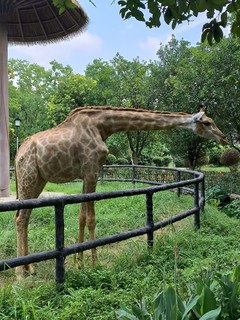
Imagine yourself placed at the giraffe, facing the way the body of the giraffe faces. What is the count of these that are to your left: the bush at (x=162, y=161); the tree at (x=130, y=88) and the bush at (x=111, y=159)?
3

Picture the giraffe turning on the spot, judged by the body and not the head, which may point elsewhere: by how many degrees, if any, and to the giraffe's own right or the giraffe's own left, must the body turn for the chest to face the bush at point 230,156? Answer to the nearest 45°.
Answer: approximately 45° to the giraffe's own left

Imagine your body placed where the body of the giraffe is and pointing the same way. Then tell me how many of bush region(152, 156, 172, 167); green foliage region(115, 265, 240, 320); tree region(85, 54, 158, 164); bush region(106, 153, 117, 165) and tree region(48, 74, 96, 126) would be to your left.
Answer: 4

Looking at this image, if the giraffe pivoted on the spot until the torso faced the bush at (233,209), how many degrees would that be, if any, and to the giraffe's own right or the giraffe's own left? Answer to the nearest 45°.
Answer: approximately 45° to the giraffe's own left

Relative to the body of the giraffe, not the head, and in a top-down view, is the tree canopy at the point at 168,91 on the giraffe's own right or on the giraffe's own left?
on the giraffe's own left

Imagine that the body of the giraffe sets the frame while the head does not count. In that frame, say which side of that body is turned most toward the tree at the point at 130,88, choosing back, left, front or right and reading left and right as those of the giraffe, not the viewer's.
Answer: left

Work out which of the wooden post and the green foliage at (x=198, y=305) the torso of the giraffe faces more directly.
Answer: the green foliage

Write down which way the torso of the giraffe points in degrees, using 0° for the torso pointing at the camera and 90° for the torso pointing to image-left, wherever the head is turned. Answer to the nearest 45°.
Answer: approximately 270°

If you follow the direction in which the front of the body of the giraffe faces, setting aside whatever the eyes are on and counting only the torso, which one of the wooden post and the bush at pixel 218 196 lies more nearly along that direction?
the bush

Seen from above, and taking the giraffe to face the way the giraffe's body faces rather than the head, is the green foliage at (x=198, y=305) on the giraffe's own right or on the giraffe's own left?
on the giraffe's own right
